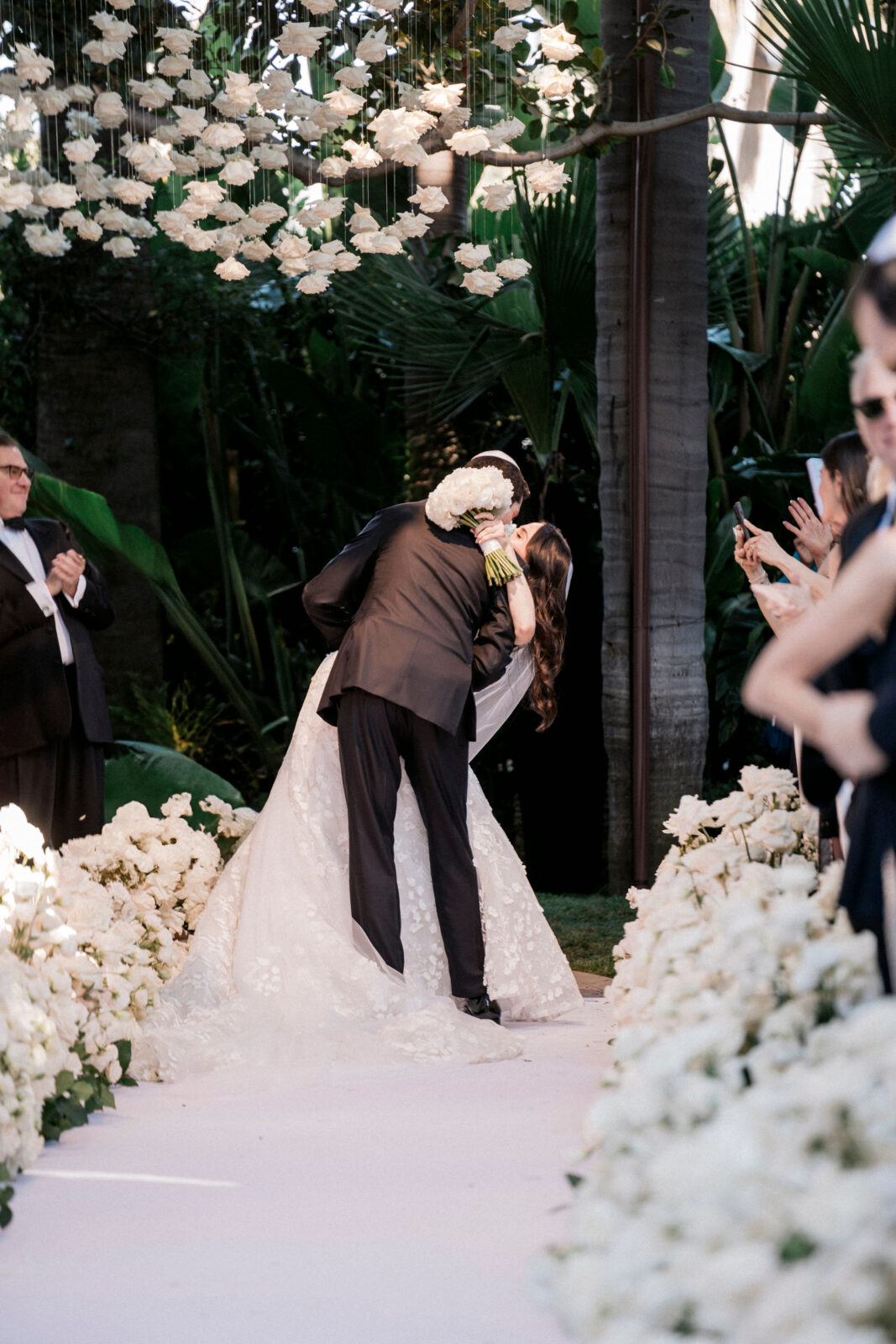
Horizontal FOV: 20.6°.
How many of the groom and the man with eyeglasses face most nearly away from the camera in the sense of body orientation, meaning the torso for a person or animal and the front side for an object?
1

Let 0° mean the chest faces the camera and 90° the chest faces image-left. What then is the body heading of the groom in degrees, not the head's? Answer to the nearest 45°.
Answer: approximately 180°

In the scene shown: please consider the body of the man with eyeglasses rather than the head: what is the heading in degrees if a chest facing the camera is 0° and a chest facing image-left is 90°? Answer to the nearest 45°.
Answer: approximately 315°

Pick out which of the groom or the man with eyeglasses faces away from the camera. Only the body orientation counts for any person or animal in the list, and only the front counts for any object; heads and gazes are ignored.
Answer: the groom

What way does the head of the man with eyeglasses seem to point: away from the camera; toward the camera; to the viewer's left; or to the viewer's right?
to the viewer's right
